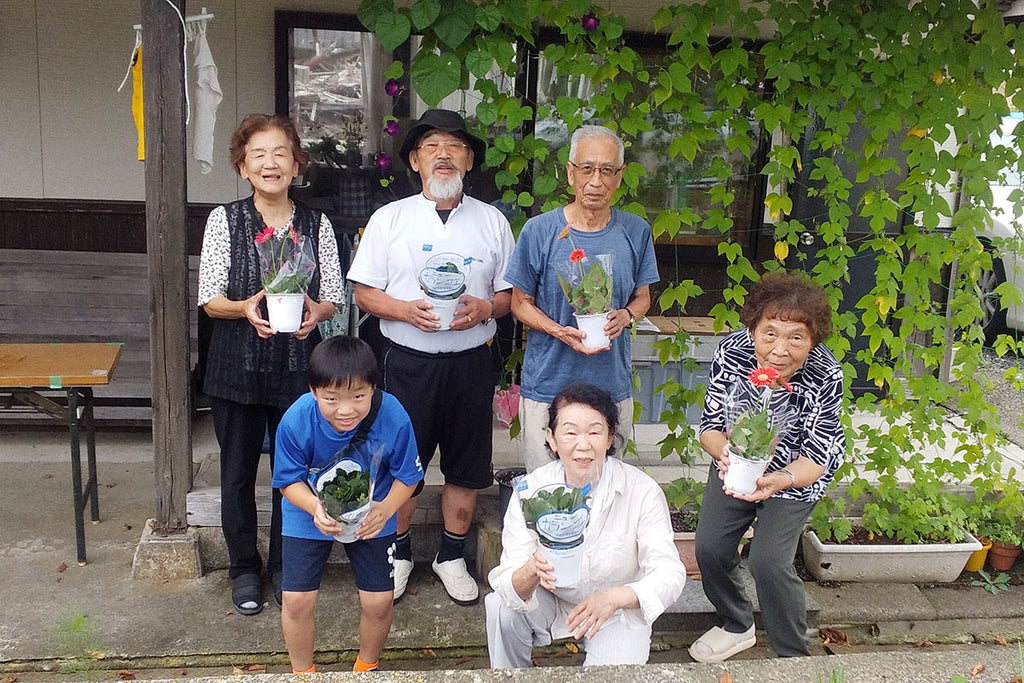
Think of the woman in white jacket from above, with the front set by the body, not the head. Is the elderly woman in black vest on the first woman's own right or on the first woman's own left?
on the first woman's own right

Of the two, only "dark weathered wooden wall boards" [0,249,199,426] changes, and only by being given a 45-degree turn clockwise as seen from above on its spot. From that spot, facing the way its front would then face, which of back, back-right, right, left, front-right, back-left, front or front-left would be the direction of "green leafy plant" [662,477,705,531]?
left

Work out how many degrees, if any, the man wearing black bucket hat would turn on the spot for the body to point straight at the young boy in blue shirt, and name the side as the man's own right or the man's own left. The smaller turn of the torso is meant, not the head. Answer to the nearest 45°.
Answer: approximately 45° to the man's own right

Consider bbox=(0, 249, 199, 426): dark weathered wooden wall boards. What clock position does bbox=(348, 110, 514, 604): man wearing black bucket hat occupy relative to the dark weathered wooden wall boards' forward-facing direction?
The man wearing black bucket hat is roughly at 11 o'clock from the dark weathered wooden wall boards.

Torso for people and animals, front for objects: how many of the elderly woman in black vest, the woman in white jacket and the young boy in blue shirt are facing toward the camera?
3

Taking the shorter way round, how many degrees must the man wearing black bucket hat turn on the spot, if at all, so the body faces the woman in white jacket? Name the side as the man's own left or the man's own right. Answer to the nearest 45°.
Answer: approximately 45° to the man's own left

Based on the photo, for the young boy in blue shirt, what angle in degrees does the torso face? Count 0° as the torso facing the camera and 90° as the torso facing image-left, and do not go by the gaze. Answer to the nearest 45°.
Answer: approximately 0°

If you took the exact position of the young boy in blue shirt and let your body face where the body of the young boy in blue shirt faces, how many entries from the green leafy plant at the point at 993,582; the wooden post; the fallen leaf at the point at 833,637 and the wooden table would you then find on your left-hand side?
2

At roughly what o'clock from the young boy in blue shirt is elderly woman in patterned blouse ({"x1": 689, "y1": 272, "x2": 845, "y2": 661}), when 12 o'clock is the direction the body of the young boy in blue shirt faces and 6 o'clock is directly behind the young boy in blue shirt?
The elderly woman in patterned blouse is roughly at 9 o'clock from the young boy in blue shirt.
